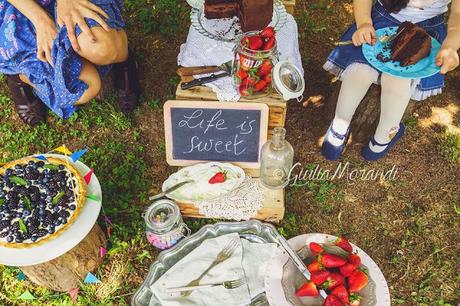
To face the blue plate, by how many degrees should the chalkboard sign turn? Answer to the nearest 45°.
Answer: approximately 90° to its left

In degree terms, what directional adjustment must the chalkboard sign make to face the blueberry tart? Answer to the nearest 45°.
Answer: approximately 45° to its right

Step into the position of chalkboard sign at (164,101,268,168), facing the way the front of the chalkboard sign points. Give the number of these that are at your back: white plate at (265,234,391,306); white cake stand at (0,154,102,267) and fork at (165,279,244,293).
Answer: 0

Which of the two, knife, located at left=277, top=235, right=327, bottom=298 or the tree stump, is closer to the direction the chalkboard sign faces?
the knife

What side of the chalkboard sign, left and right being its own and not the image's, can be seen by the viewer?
front

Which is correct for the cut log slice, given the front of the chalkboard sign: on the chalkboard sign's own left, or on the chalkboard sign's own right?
on the chalkboard sign's own right

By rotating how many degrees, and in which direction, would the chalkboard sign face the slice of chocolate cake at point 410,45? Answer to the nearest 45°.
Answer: approximately 90° to its left

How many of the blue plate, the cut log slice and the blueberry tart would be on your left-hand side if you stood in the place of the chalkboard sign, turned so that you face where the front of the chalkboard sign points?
1

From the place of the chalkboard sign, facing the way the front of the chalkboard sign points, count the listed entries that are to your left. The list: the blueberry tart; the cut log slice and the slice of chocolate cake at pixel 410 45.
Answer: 1

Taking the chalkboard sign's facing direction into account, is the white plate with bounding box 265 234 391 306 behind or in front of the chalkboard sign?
in front
